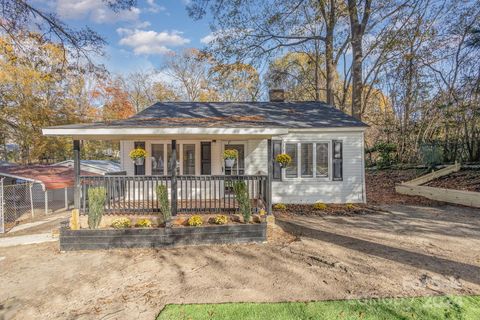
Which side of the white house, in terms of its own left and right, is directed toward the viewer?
front

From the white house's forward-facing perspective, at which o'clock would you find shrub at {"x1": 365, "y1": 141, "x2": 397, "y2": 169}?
The shrub is roughly at 8 o'clock from the white house.

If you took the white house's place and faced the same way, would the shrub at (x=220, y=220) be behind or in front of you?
in front

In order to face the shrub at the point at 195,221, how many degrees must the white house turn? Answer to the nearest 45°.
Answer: approximately 45° to its right

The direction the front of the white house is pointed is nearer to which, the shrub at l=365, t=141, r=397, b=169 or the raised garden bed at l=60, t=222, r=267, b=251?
the raised garden bed

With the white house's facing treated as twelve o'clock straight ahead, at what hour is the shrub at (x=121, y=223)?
The shrub is roughly at 2 o'clock from the white house.
